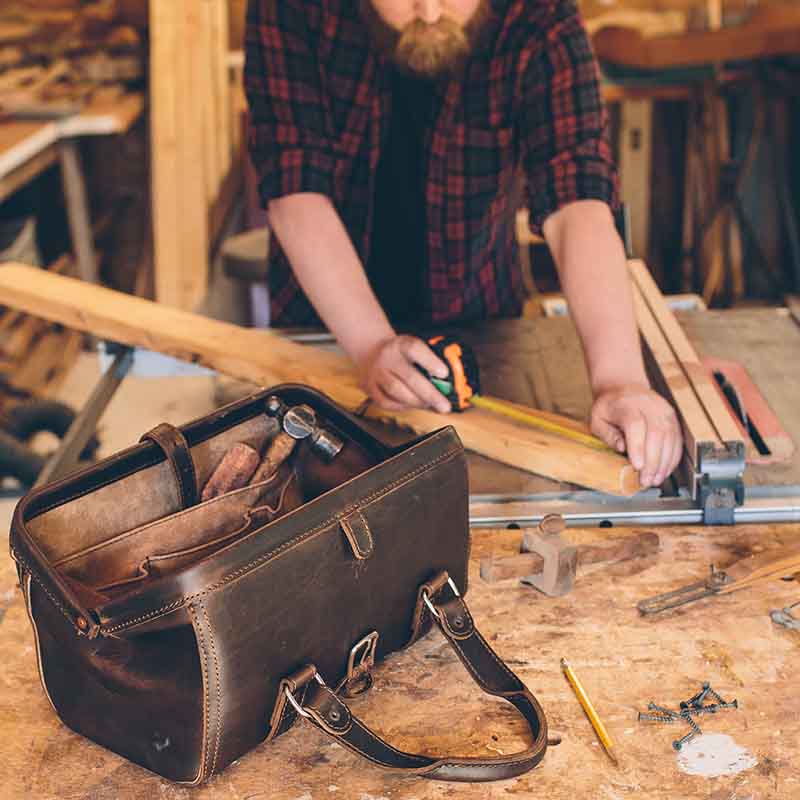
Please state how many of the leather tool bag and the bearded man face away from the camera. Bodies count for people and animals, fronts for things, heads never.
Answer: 0

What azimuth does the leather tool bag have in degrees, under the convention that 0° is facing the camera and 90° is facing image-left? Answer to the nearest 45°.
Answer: approximately 315°

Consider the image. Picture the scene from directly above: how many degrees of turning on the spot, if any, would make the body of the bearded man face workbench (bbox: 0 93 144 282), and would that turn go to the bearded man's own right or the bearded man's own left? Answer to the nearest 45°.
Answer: approximately 135° to the bearded man's own right

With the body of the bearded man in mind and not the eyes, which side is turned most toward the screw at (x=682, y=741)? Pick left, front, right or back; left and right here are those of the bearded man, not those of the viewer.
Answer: front

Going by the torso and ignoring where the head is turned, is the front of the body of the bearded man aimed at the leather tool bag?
yes

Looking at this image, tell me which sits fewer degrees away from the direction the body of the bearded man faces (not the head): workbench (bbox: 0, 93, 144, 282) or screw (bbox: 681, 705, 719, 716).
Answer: the screw

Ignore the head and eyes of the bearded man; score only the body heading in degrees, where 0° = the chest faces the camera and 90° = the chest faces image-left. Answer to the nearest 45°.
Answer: approximately 0°

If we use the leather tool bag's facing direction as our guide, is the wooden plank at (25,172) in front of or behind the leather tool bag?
behind

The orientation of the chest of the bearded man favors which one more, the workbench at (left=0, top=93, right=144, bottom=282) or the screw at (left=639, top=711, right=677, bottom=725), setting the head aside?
the screw

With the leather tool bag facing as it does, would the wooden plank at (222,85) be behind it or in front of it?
behind

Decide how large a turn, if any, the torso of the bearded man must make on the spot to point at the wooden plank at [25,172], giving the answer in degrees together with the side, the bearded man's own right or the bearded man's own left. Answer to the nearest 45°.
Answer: approximately 135° to the bearded man's own right

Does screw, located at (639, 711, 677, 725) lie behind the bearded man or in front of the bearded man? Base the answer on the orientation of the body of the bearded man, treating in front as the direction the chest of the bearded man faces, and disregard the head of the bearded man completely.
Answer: in front
